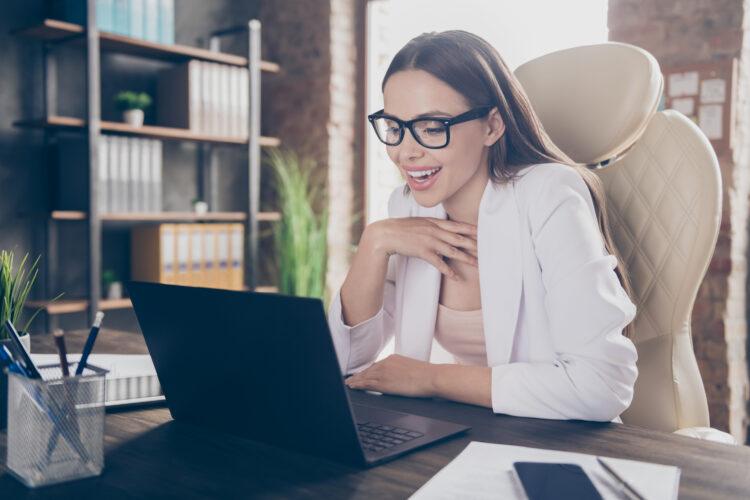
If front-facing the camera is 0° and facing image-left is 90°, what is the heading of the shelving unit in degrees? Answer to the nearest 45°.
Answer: approximately 315°

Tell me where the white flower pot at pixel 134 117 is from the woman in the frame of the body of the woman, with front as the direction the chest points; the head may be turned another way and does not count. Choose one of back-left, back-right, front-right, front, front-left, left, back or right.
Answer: right

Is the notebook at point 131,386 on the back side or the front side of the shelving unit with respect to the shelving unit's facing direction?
on the front side

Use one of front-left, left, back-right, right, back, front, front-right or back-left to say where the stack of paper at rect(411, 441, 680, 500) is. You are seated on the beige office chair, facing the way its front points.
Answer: front-left

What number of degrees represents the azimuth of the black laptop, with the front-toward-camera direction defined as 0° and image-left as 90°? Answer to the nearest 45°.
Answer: approximately 225°

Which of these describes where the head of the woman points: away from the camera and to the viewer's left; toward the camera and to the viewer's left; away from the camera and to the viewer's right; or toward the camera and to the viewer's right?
toward the camera and to the viewer's left

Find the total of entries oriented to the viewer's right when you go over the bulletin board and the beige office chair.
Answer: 0

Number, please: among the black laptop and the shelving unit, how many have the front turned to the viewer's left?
0

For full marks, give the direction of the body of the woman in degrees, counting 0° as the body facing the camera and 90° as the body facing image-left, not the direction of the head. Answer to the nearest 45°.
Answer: approximately 45°

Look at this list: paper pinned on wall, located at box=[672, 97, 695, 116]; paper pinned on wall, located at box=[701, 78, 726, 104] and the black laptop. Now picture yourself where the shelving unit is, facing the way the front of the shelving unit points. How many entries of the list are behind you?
0

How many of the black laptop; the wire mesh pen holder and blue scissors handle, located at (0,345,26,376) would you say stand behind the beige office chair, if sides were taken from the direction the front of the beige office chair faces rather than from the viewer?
0

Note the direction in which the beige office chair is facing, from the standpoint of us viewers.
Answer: facing the viewer and to the left of the viewer

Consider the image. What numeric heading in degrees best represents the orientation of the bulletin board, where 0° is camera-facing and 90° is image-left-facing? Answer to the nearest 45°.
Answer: approximately 45°

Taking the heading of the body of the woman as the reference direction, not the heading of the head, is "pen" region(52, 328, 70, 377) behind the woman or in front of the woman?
in front

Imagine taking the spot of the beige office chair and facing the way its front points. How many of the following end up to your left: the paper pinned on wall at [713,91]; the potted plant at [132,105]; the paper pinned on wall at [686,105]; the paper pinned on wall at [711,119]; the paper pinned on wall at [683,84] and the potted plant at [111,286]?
0

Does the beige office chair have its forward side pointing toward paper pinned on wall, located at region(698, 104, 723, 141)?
no

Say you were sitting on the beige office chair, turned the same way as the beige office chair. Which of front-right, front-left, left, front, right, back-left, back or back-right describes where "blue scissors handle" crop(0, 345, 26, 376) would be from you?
front

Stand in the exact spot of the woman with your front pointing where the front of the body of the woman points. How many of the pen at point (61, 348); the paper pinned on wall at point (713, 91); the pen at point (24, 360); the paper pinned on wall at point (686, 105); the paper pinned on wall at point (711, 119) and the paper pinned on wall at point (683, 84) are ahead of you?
2
